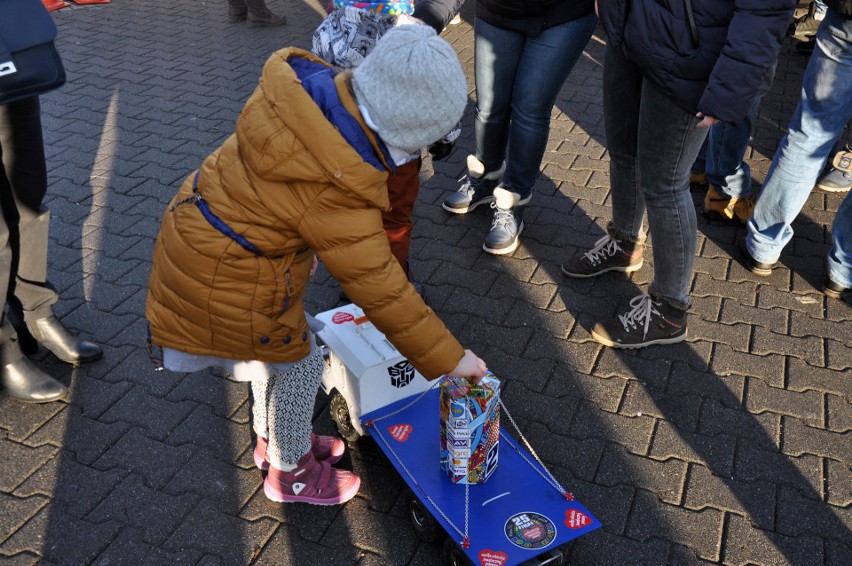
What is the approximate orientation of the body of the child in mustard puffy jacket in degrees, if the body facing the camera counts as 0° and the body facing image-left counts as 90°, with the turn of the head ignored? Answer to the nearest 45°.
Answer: approximately 270°

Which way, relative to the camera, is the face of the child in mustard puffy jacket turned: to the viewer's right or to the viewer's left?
to the viewer's right

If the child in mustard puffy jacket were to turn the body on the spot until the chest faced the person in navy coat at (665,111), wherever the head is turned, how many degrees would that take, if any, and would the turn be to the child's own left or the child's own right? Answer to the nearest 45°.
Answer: approximately 45° to the child's own left
